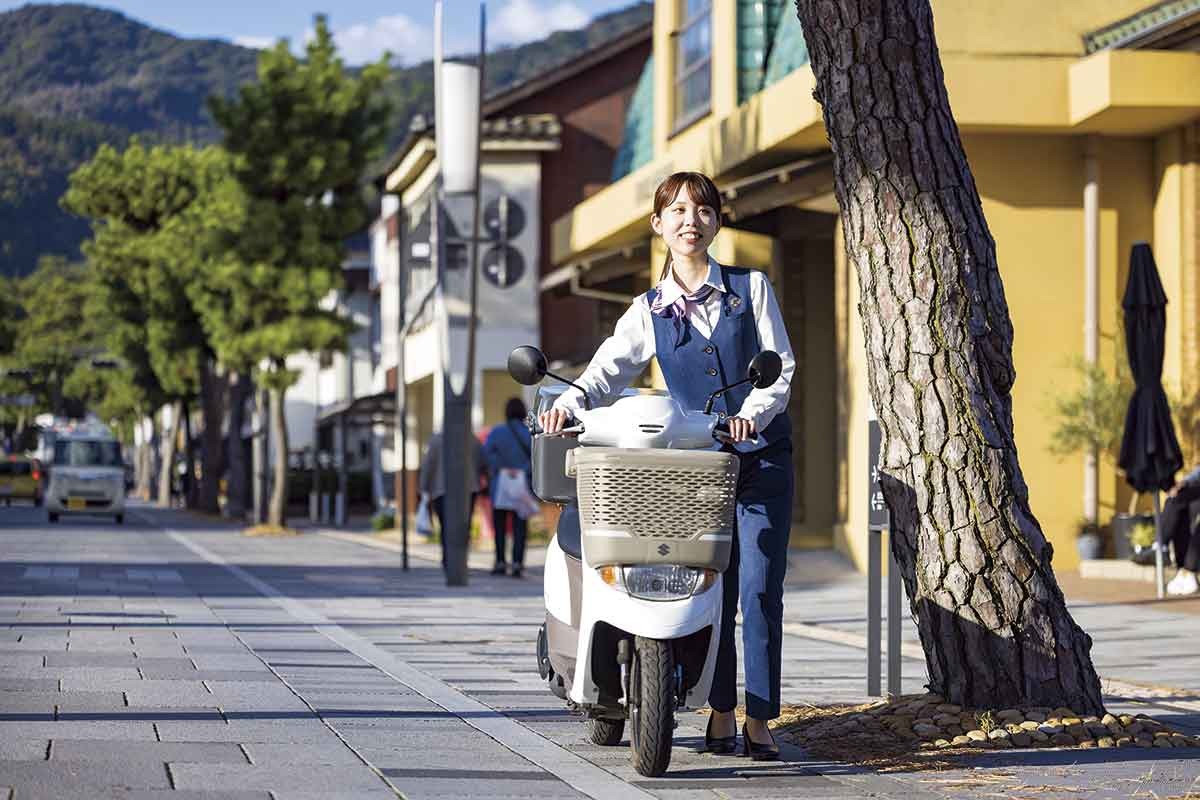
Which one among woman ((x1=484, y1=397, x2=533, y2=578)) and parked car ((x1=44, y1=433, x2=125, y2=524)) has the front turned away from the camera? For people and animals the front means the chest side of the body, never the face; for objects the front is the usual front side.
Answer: the woman

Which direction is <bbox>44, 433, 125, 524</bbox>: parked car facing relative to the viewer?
toward the camera

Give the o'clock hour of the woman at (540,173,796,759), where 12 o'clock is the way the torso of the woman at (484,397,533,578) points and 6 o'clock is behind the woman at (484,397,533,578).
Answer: the woman at (540,173,796,759) is roughly at 6 o'clock from the woman at (484,397,533,578).

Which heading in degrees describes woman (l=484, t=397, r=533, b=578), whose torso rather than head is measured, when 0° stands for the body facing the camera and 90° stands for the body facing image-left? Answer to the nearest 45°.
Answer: approximately 180°

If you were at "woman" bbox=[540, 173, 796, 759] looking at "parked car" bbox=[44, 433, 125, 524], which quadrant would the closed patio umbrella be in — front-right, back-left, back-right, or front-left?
front-right

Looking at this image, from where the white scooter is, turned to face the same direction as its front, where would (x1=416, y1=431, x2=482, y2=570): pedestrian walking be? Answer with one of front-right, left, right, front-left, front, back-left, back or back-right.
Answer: back

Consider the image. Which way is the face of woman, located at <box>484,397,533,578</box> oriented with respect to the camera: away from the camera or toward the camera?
away from the camera

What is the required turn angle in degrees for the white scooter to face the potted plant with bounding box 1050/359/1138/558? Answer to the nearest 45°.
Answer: approximately 180°

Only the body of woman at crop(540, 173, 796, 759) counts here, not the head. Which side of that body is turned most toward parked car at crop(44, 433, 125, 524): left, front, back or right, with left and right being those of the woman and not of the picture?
back

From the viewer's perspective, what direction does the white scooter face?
toward the camera

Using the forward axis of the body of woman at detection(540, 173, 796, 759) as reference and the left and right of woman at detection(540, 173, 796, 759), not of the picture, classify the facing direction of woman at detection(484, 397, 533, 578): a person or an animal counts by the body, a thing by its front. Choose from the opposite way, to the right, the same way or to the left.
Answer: the opposite way

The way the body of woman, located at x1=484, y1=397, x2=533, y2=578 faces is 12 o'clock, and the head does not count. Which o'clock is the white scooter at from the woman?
The white scooter is roughly at 6 o'clock from the woman.

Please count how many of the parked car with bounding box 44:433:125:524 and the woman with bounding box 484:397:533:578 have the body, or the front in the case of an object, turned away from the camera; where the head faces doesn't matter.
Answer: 1

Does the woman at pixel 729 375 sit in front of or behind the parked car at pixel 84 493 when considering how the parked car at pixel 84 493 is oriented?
in front

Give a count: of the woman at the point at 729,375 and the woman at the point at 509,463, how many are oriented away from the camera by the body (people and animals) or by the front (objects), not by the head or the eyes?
1

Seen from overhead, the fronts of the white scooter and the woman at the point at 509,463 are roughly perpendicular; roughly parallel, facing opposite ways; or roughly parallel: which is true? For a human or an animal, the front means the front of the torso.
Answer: roughly parallel, facing opposite ways
